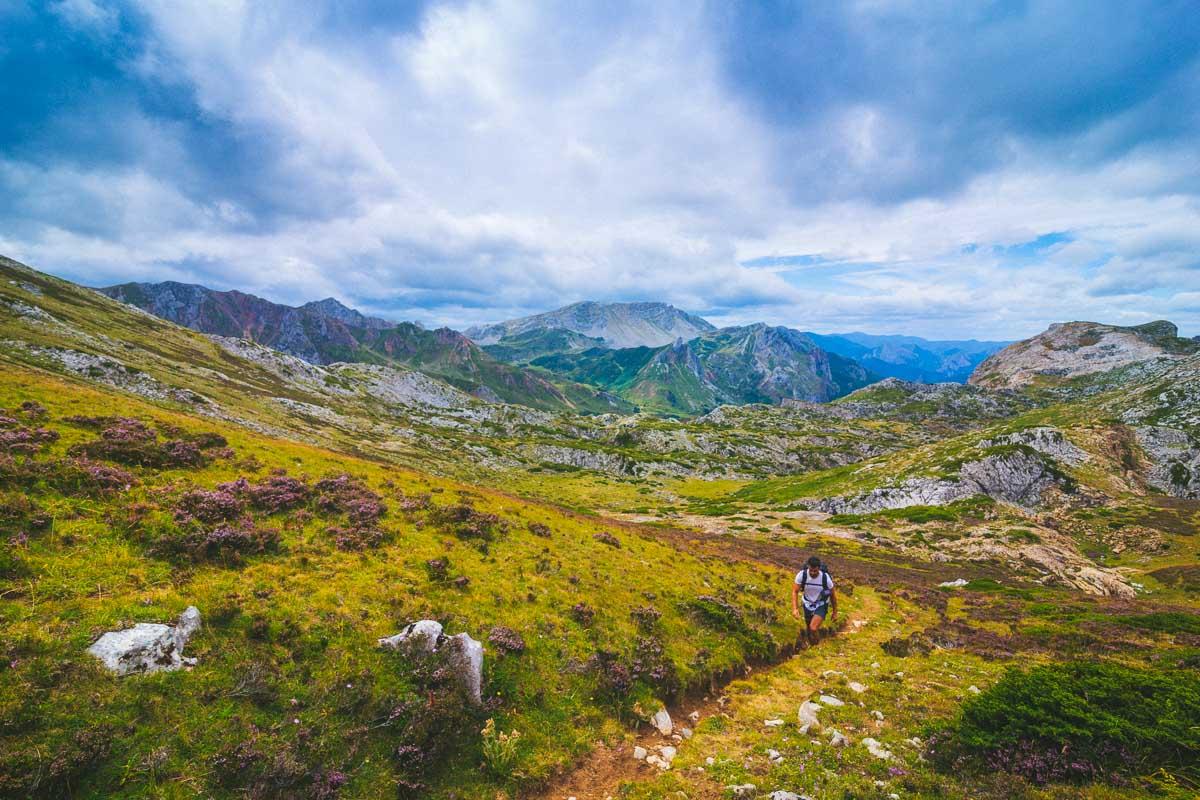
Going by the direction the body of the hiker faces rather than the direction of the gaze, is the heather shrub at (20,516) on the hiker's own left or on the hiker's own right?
on the hiker's own right

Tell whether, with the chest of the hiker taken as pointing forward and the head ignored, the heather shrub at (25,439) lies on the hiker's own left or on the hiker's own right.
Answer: on the hiker's own right

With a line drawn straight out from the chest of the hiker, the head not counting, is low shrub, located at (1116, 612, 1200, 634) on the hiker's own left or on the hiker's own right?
on the hiker's own left

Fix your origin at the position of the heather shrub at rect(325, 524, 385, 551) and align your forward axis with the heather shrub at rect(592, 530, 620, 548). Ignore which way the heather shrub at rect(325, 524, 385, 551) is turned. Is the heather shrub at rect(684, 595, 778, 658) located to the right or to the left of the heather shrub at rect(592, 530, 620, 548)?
right

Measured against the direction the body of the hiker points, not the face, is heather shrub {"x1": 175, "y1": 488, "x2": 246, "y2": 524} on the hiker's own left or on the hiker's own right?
on the hiker's own right

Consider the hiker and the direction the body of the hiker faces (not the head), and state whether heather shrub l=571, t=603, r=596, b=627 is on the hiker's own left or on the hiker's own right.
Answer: on the hiker's own right

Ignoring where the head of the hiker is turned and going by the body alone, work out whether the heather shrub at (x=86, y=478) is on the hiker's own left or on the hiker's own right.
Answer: on the hiker's own right

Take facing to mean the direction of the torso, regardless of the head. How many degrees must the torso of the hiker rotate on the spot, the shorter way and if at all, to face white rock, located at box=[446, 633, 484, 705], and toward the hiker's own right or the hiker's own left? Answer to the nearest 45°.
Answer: approximately 45° to the hiker's own right

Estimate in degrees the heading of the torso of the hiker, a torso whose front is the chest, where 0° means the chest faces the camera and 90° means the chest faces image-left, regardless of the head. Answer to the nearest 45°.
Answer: approximately 0°

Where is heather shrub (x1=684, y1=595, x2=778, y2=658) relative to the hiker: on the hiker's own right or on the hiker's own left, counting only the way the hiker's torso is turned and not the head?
on the hiker's own right

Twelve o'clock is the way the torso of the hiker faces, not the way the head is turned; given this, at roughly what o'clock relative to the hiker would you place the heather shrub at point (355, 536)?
The heather shrub is roughly at 2 o'clock from the hiker.

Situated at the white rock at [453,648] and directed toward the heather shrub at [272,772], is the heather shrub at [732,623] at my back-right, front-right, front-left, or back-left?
back-left
